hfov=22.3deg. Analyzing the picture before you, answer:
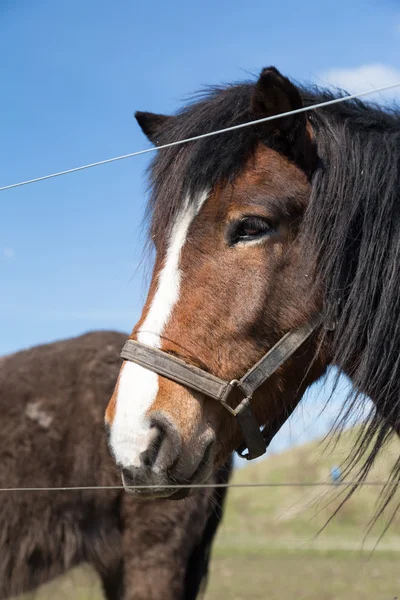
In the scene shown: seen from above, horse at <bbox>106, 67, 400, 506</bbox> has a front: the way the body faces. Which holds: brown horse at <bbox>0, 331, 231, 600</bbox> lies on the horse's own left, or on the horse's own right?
on the horse's own right

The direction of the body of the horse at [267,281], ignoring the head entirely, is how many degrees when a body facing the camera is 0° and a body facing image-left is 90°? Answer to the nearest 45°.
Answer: approximately 45°
